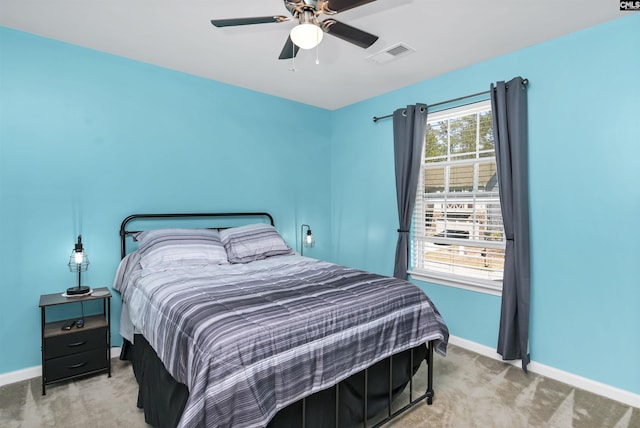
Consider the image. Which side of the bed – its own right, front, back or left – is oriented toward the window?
left

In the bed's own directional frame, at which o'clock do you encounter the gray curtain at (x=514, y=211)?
The gray curtain is roughly at 10 o'clock from the bed.

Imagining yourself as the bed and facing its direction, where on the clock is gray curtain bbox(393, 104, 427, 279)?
The gray curtain is roughly at 9 o'clock from the bed.

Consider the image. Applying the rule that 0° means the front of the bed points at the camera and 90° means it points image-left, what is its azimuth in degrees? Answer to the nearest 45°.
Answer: approximately 315°

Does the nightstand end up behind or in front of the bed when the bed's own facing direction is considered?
behind

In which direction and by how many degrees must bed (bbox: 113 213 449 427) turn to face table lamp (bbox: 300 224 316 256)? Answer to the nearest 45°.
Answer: approximately 135° to its left

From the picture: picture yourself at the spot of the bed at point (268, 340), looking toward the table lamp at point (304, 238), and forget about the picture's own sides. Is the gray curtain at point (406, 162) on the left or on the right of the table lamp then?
right

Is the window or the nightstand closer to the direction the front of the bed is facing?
the window
